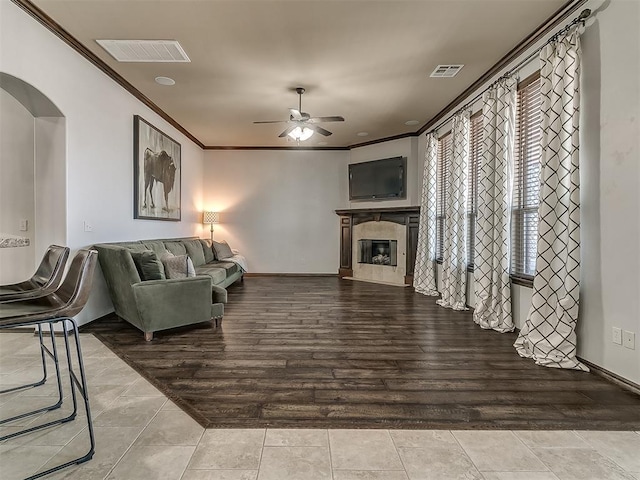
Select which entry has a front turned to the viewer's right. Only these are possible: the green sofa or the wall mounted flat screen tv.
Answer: the green sofa

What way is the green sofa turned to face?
to the viewer's right

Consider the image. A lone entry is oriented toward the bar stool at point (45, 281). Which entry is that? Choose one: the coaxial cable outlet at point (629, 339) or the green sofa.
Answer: the coaxial cable outlet

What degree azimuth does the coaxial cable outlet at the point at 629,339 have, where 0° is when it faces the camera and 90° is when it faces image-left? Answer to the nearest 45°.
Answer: approximately 45°

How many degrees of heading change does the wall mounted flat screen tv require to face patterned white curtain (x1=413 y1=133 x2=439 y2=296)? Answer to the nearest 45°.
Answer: approximately 90° to its left

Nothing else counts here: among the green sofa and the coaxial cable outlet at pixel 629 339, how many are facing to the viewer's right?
1
